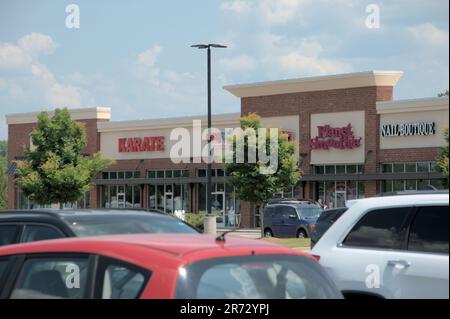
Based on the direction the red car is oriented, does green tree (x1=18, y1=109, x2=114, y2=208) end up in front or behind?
in front

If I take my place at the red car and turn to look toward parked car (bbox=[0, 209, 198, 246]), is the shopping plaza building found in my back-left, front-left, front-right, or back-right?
front-right

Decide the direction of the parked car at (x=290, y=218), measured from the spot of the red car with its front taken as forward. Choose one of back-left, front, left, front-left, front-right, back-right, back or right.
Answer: front-right

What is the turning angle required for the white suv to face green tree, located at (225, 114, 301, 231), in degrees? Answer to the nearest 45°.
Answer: approximately 90° to its left

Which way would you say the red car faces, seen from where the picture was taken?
facing away from the viewer and to the left of the viewer
